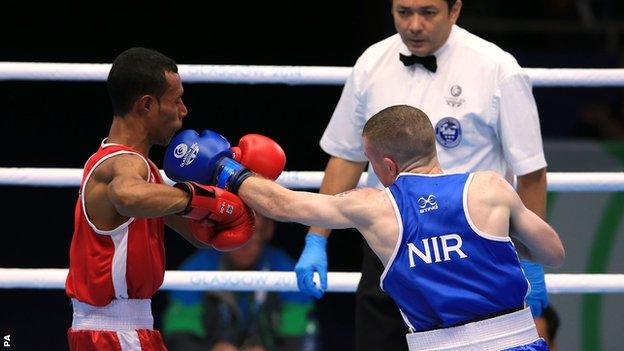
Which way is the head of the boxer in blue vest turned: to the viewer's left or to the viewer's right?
to the viewer's left

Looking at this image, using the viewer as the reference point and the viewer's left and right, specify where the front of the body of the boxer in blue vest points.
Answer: facing away from the viewer and to the left of the viewer
